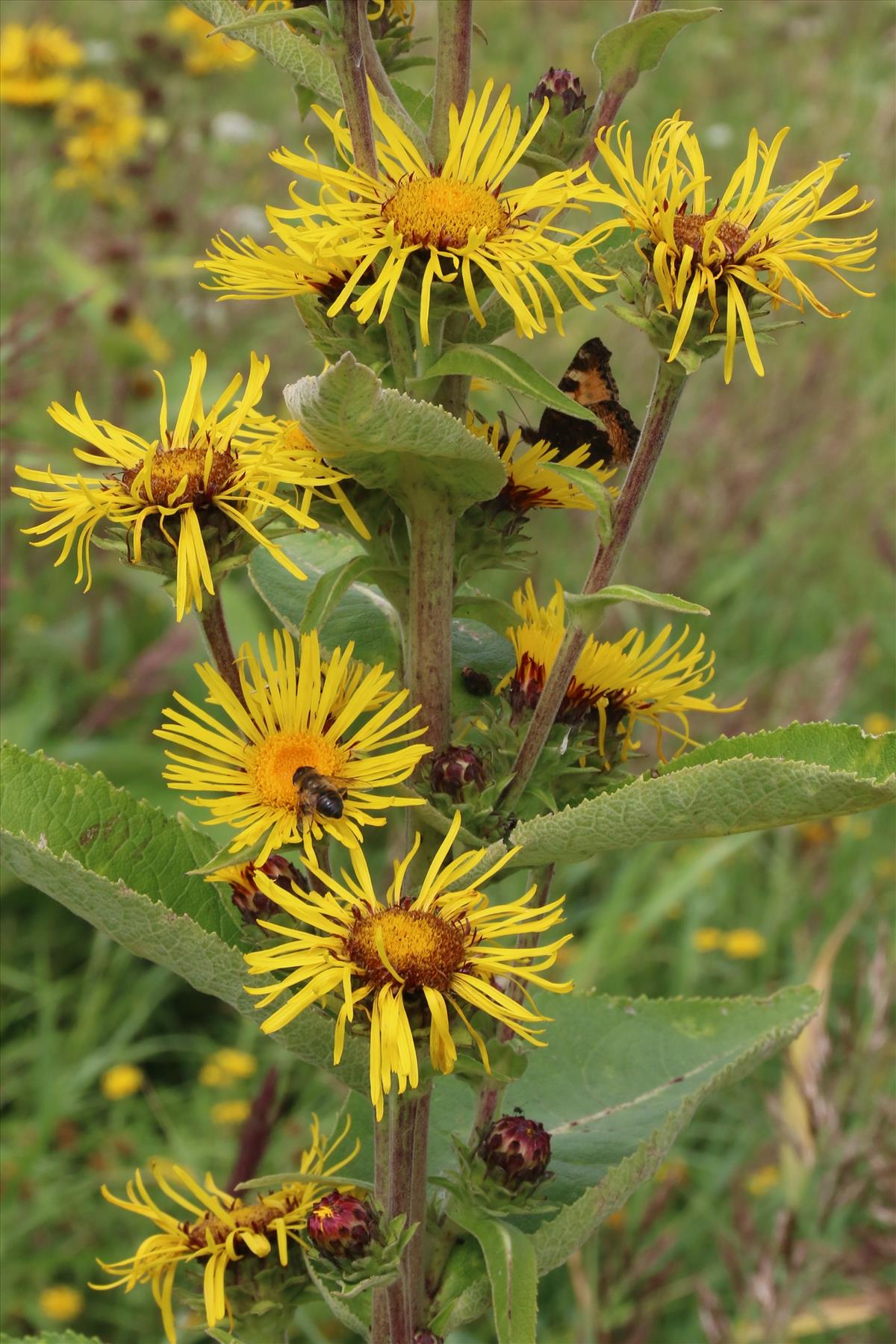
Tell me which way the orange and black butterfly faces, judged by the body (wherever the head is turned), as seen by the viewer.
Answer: to the viewer's left

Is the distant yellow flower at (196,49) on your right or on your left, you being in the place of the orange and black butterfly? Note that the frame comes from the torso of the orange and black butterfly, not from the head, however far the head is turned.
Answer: on your right
